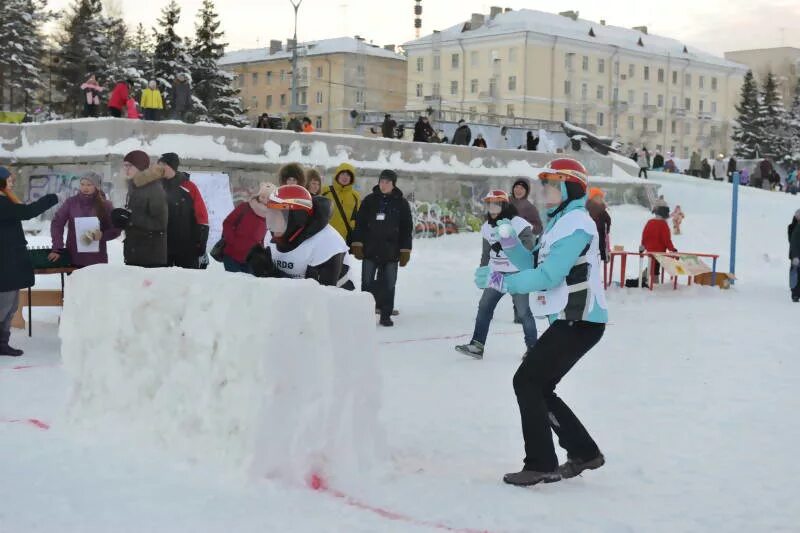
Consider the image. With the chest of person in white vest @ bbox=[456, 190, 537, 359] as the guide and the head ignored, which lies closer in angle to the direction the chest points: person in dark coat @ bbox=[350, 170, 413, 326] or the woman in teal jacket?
the woman in teal jacket

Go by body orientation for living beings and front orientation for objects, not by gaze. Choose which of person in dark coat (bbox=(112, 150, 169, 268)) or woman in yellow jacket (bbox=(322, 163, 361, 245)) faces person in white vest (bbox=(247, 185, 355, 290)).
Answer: the woman in yellow jacket

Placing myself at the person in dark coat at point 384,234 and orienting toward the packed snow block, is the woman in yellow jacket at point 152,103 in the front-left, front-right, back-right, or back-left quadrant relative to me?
back-right

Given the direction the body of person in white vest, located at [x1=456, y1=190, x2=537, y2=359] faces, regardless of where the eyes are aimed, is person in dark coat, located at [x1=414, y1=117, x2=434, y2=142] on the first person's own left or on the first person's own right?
on the first person's own right

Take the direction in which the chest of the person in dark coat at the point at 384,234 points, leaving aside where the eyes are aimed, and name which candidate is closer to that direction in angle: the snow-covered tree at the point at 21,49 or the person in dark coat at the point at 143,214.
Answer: the person in dark coat
